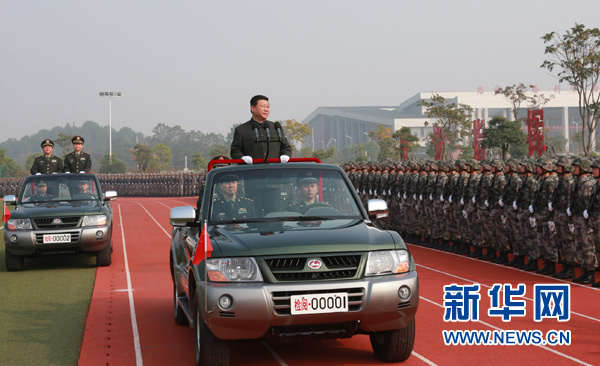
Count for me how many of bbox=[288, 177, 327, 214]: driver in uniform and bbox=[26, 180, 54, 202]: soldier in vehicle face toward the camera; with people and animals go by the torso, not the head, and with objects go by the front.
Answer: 2

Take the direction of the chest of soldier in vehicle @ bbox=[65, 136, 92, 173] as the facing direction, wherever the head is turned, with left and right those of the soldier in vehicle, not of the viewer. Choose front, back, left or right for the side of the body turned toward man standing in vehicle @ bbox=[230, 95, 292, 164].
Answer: front

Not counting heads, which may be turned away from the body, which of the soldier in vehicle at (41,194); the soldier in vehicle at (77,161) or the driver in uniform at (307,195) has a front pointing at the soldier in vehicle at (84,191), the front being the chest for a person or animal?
the soldier in vehicle at (77,161)

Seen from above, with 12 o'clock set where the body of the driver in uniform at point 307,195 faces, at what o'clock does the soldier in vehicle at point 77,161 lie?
The soldier in vehicle is roughly at 5 o'clock from the driver in uniform.

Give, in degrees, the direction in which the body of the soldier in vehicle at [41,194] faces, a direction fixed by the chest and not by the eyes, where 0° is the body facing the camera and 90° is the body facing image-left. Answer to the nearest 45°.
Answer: approximately 0°

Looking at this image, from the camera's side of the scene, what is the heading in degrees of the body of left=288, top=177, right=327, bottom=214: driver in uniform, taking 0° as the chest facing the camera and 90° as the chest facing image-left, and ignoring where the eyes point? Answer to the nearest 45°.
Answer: approximately 0°

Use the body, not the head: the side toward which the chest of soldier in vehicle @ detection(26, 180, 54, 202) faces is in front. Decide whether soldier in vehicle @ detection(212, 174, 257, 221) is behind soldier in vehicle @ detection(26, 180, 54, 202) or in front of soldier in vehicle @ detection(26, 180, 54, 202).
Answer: in front

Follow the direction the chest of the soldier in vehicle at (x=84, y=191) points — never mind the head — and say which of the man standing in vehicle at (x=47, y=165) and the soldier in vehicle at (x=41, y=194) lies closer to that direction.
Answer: the soldier in vehicle

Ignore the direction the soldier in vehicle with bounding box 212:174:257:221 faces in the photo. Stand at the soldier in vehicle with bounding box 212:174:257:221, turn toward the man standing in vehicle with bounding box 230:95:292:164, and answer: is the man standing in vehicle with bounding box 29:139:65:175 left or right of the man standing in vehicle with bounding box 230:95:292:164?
left

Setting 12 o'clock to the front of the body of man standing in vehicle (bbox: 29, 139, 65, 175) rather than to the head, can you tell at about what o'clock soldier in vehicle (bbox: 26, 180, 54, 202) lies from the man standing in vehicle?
The soldier in vehicle is roughly at 12 o'clock from the man standing in vehicle.

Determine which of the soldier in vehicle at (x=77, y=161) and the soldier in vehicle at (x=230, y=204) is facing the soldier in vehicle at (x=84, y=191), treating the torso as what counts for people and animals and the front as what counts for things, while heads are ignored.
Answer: the soldier in vehicle at (x=77, y=161)

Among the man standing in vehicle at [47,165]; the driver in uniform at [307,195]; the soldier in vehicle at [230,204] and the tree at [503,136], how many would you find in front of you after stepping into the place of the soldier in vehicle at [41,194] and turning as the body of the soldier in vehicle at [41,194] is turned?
2
